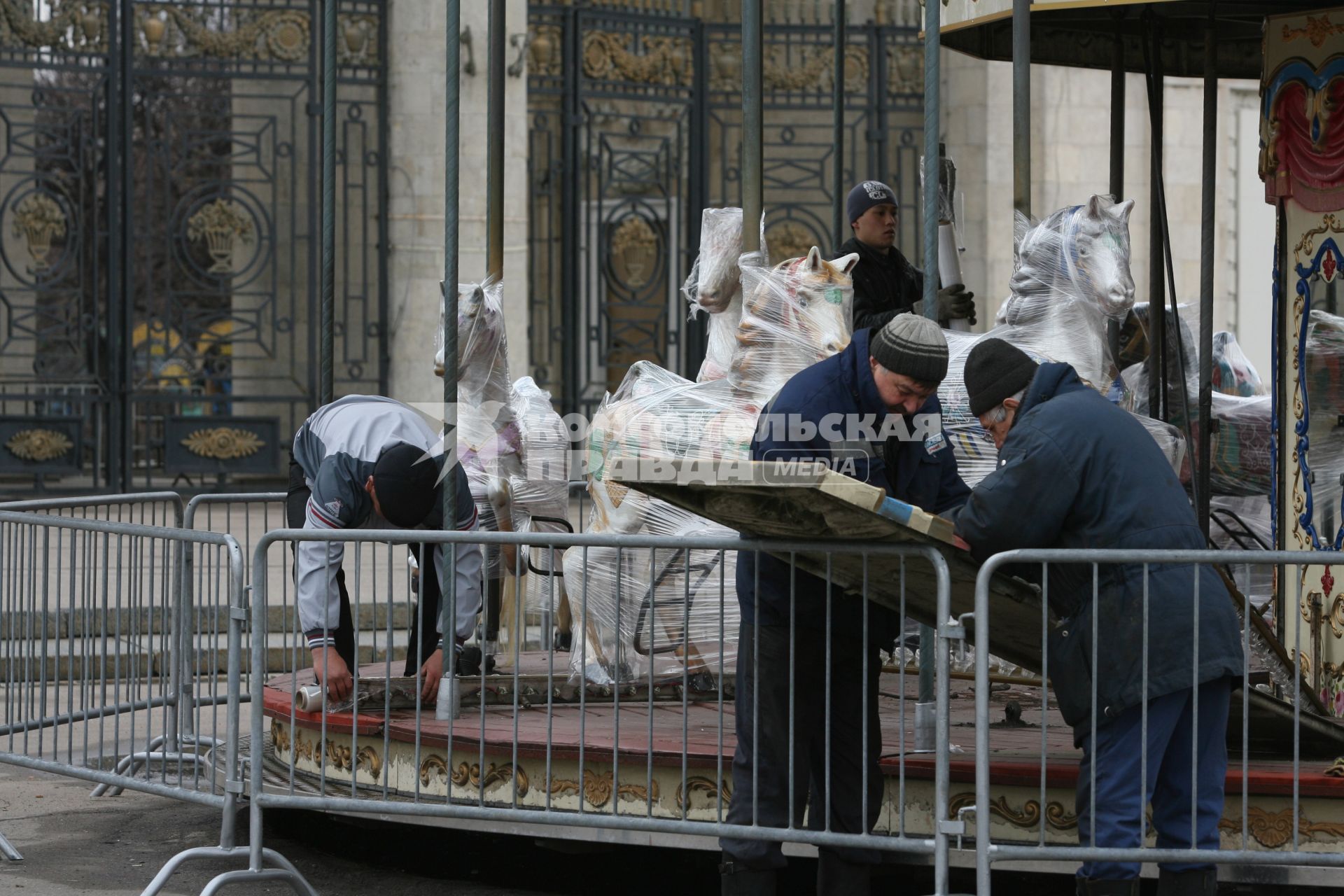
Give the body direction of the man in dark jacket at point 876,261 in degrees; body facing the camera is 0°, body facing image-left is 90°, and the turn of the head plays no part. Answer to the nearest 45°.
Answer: approximately 315°

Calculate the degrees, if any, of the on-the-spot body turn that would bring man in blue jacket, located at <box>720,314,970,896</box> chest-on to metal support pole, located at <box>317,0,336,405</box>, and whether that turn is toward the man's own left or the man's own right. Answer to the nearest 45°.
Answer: approximately 180°

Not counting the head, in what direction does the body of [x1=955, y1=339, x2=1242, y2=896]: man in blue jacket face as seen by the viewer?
to the viewer's left

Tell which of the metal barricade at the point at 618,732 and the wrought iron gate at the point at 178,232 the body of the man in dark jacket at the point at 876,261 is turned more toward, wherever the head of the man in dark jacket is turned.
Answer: the metal barricade

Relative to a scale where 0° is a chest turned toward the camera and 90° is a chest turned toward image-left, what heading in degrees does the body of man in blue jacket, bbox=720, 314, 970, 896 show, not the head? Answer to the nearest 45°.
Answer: approximately 315°

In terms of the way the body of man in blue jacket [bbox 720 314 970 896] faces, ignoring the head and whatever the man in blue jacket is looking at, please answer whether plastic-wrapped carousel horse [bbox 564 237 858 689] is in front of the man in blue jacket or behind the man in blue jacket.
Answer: behind

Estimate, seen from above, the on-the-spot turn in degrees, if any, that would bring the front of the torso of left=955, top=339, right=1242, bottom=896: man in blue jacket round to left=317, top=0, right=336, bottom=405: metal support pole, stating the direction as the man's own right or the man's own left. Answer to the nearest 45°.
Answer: approximately 45° to the man's own right
